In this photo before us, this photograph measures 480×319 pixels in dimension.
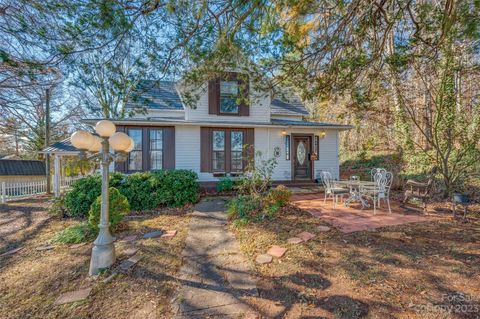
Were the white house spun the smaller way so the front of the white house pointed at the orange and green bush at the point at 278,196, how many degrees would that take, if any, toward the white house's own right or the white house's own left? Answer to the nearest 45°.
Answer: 0° — it already faces it

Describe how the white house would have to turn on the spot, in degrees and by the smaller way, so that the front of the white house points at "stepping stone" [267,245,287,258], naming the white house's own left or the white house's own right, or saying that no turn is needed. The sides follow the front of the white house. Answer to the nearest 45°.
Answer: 0° — it already faces it

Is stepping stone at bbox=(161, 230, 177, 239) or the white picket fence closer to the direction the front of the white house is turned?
the stepping stone

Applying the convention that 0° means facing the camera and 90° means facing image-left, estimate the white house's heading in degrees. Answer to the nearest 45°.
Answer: approximately 0°
